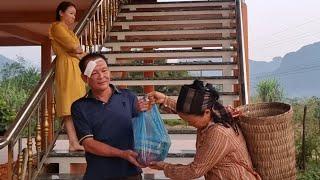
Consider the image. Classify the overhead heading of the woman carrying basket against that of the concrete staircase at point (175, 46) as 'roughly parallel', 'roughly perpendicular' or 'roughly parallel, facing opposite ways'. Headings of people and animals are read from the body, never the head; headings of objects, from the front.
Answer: roughly perpendicular

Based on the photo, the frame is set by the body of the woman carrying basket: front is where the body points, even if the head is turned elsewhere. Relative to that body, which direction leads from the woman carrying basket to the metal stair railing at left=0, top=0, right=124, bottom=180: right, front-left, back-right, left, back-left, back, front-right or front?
front-right

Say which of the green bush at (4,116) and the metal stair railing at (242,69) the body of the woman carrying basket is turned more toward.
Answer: the green bush

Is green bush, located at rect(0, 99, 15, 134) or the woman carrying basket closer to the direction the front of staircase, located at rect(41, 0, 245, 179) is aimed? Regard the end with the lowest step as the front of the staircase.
the woman carrying basket

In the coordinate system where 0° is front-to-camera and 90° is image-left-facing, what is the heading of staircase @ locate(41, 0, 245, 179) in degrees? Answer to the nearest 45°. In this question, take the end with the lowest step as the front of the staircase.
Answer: approximately 0°

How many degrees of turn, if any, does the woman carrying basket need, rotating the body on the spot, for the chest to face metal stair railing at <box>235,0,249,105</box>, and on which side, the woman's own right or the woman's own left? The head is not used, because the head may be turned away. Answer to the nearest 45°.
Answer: approximately 90° to the woman's own right

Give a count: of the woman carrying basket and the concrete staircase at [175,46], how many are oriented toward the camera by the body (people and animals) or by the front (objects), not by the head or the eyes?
1

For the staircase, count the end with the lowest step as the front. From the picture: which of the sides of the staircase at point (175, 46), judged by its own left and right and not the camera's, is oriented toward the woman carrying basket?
front

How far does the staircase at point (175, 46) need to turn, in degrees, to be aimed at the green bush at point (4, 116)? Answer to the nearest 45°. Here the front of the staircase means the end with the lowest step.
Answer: approximately 135° to its right

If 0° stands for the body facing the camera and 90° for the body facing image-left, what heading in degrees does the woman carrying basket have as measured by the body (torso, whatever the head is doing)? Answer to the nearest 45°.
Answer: approximately 90°
